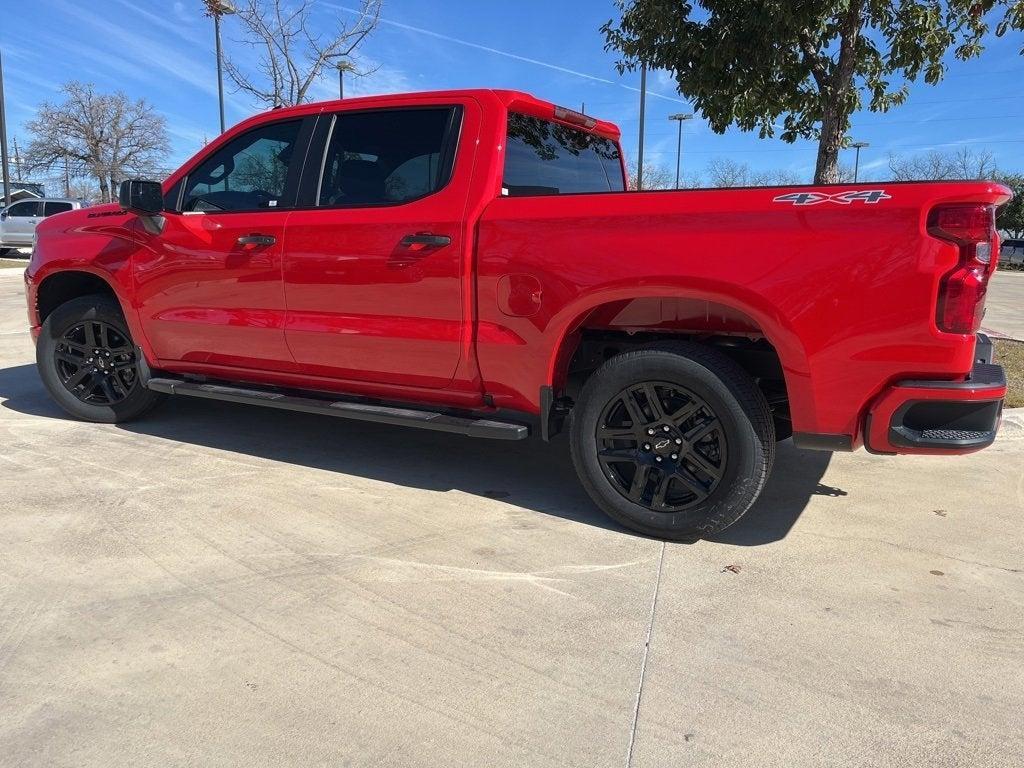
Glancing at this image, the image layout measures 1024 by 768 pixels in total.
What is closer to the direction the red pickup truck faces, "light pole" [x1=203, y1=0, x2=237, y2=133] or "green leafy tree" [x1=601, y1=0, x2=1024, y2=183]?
the light pole

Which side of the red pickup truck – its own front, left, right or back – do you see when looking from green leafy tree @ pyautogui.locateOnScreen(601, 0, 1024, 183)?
right

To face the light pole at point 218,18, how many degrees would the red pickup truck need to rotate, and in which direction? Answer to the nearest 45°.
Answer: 0° — it already faces it

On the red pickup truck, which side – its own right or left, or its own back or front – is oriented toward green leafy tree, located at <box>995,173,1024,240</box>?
right

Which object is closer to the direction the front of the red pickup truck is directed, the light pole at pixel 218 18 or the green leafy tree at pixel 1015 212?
the light pole

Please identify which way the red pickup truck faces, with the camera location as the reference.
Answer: facing away from the viewer and to the left of the viewer
